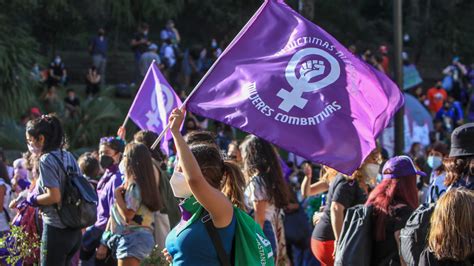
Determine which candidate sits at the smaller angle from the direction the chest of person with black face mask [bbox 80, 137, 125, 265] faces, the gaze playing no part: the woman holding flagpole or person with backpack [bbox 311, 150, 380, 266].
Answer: the woman holding flagpole

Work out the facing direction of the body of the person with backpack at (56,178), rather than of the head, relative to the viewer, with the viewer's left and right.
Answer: facing to the left of the viewer

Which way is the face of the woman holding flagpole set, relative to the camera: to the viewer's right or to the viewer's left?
to the viewer's left

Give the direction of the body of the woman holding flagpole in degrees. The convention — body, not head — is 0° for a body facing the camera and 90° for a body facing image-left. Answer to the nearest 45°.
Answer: approximately 90°

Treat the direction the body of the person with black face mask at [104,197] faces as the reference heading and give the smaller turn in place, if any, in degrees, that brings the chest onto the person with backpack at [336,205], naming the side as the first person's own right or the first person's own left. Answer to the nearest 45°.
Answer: approximately 90° to the first person's own left

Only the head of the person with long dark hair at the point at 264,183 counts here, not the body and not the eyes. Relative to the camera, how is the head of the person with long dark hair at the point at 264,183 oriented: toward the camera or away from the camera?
away from the camera

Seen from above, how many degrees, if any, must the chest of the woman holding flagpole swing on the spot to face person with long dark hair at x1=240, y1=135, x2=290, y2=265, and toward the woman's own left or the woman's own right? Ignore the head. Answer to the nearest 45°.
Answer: approximately 90° to the woman's own right
